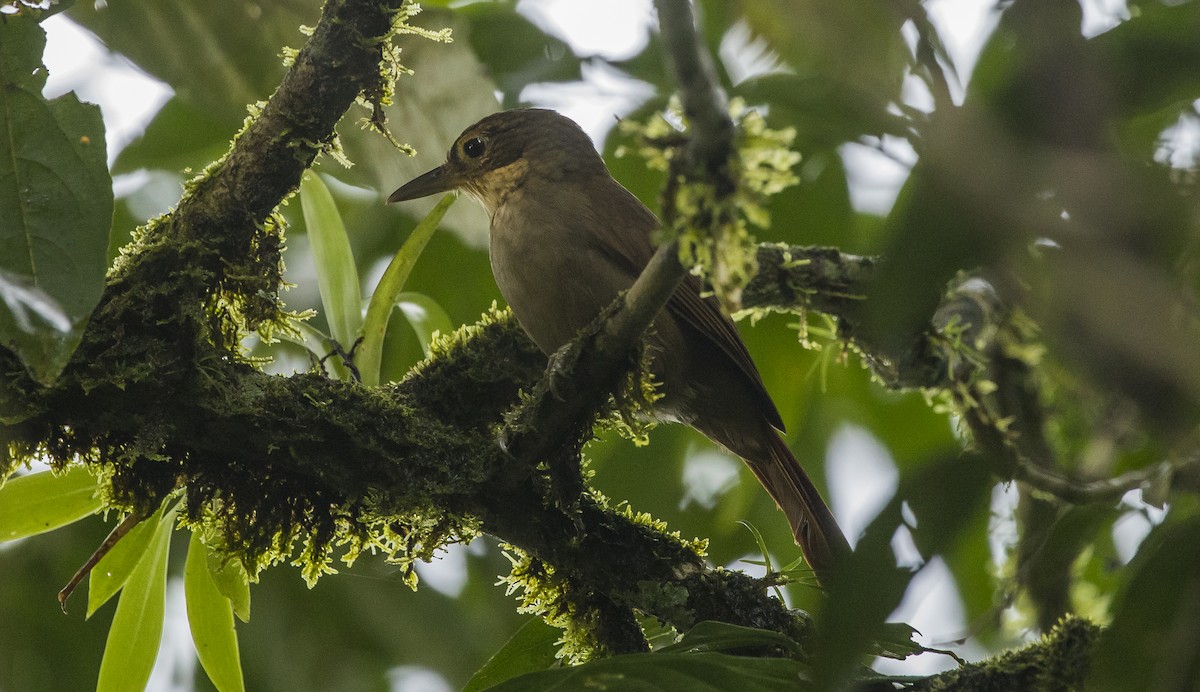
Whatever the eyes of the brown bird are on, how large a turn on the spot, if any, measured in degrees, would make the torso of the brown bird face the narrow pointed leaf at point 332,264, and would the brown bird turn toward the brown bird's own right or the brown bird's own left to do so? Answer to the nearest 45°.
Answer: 0° — it already faces it

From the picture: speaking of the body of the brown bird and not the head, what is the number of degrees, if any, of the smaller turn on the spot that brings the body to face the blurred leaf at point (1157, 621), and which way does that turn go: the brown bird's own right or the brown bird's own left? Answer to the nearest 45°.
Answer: approximately 90° to the brown bird's own left

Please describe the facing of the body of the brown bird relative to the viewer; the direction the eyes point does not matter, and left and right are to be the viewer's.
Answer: facing to the left of the viewer

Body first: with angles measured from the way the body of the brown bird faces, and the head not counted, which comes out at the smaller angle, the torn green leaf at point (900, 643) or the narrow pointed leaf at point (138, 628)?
the narrow pointed leaf

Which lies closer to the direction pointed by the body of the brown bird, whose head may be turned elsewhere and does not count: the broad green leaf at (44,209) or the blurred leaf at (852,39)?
the broad green leaf

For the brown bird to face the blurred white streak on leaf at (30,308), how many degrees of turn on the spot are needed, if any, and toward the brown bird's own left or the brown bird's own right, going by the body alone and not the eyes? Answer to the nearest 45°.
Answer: approximately 45° to the brown bird's own left
